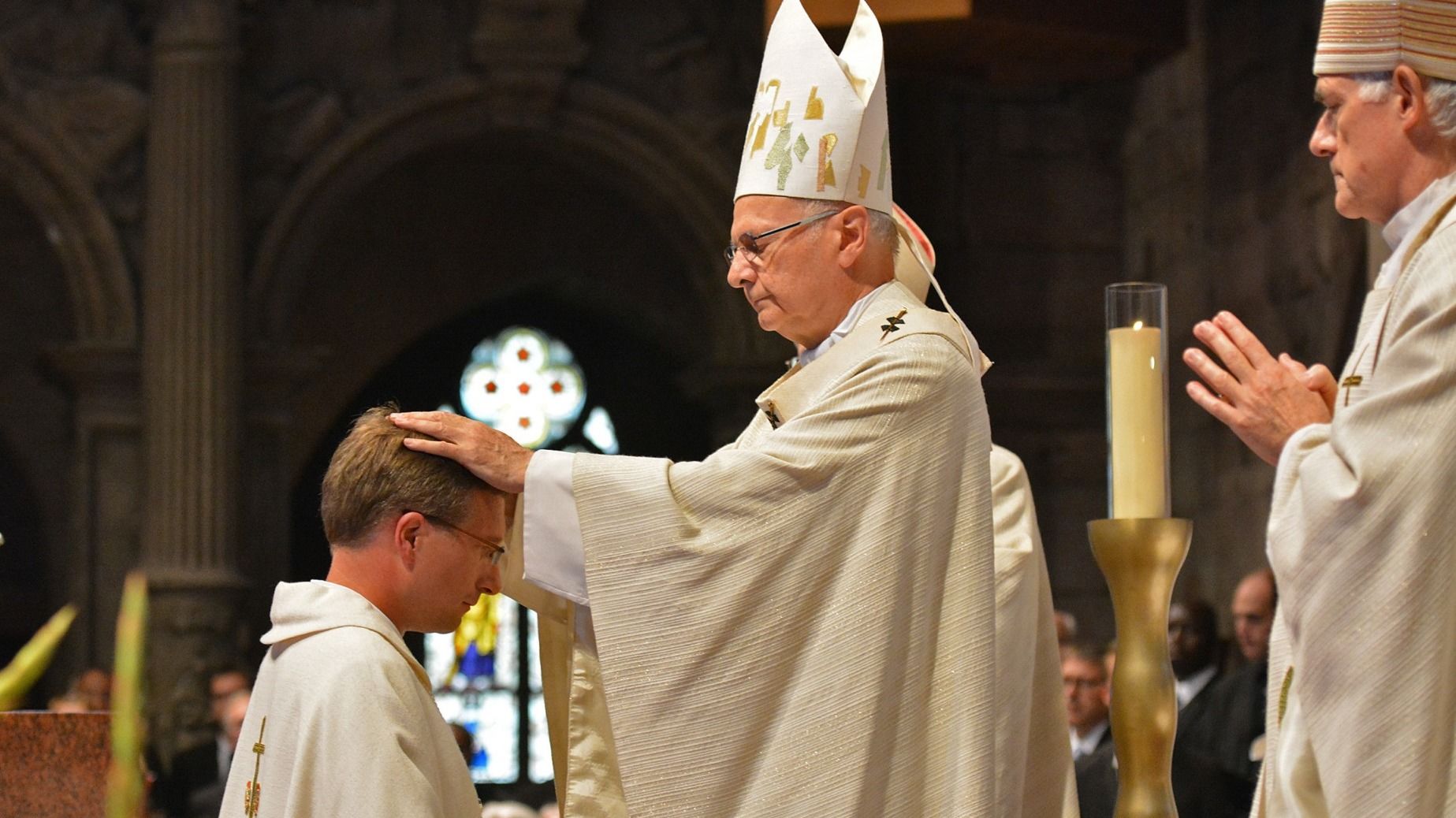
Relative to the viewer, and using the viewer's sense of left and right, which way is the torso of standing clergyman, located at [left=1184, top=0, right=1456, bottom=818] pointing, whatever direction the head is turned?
facing to the left of the viewer

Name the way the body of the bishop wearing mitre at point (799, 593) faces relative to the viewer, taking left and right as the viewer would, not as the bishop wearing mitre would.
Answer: facing to the left of the viewer

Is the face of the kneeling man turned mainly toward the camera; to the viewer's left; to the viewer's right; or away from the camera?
to the viewer's right

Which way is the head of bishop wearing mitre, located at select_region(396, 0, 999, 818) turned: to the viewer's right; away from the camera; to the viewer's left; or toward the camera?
to the viewer's left

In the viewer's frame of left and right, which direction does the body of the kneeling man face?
facing to the right of the viewer

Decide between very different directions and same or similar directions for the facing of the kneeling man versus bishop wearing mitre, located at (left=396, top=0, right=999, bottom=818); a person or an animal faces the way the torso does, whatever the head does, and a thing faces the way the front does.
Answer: very different directions
